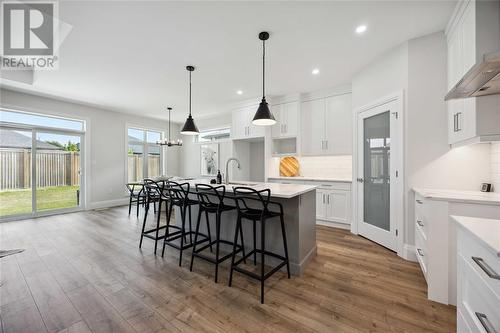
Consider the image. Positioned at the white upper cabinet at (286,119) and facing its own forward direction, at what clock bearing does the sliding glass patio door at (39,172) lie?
The sliding glass patio door is roughly at 1 o'clock from the white upper cabinet.

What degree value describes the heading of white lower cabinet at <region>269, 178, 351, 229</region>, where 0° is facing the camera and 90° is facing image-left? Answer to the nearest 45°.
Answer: approximately 45°

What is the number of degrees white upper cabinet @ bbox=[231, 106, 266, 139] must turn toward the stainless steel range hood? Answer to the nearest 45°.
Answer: approximately 90° to its left

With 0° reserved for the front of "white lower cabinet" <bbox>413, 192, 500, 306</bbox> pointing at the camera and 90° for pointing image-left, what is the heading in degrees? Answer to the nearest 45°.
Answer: approximately 90°

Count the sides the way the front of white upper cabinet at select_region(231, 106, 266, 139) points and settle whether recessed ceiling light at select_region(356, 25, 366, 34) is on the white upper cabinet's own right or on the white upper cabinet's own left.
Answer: on the white upper cabinet's own left

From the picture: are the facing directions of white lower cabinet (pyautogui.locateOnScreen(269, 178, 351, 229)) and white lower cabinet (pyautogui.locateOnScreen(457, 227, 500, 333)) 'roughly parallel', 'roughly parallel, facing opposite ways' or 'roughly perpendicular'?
roughly perpendicular

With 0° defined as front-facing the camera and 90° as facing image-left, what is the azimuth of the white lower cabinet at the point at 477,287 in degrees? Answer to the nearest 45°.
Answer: approximately 90°

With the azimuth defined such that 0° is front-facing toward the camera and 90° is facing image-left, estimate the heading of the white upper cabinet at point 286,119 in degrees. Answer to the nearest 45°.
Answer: approximately 45°

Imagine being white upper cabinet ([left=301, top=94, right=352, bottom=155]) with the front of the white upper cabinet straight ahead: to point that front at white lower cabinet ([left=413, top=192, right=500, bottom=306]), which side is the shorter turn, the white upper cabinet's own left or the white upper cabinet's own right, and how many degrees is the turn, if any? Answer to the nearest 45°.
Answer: approximately 45° to the white upper cabinet's own left

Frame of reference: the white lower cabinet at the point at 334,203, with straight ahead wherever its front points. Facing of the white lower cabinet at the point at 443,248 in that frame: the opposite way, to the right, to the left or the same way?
to the right

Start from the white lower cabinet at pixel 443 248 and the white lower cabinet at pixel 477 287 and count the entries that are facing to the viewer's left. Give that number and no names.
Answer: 2
